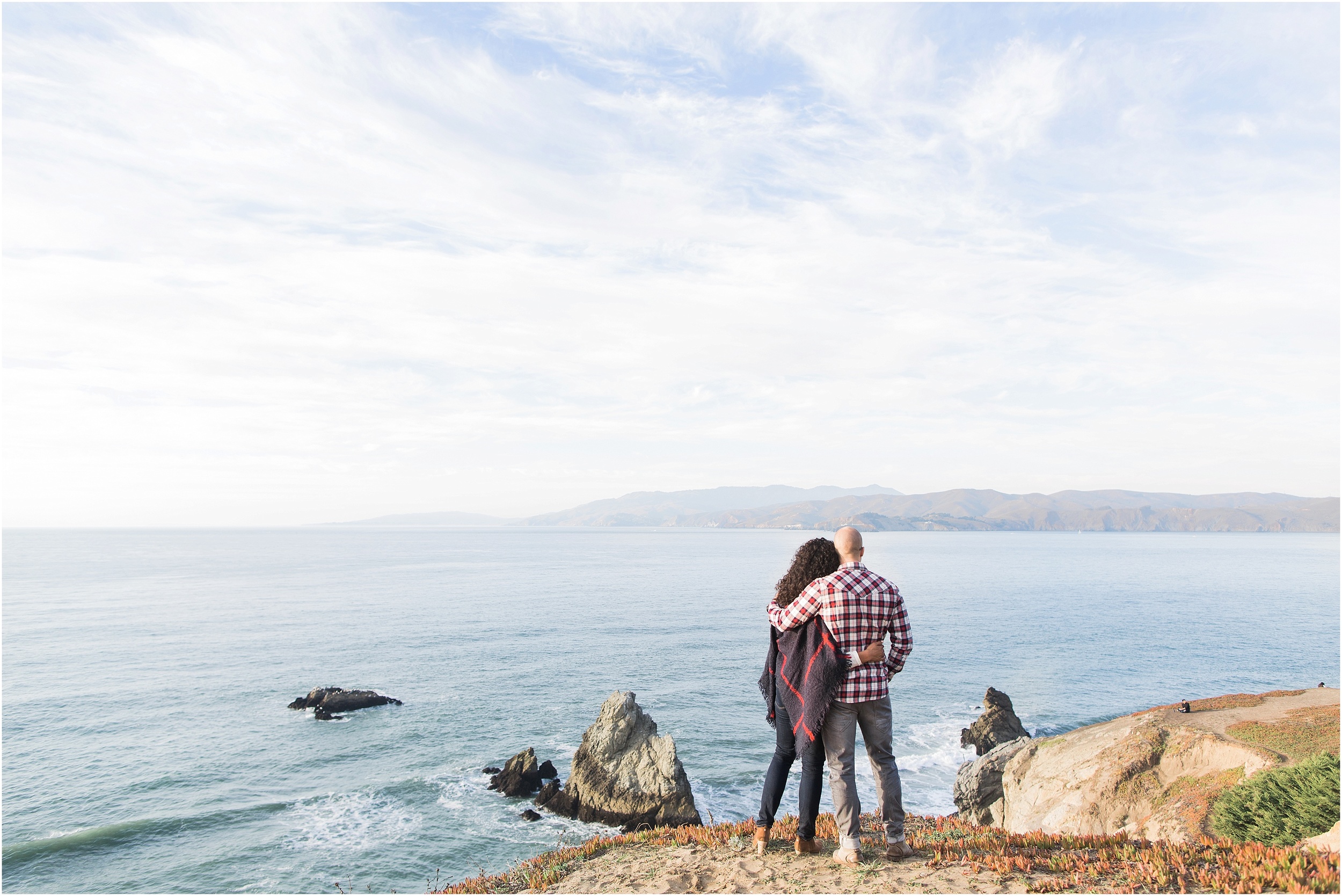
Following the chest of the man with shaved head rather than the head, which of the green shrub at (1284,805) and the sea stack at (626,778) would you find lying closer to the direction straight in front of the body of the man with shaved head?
the sea stack

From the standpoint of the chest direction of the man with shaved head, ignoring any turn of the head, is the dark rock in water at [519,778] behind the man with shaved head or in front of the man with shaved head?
in front

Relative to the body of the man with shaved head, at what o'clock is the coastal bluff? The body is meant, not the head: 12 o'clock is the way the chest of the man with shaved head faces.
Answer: The coastal bluff is roughly at 1 o'clock from the man with shaved head.

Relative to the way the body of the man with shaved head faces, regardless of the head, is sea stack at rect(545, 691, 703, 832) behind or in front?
in front

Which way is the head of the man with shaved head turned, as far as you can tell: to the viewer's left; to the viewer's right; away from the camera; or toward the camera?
away from the camera

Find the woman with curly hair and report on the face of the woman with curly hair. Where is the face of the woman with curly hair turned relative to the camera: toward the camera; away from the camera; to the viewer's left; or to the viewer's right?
away from the camera

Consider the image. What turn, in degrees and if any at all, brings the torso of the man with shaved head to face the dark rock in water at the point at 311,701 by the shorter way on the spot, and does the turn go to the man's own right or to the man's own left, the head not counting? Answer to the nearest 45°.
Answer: approximately 45° to the man's own left

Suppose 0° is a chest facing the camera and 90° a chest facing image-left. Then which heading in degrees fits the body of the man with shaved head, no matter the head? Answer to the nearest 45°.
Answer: approximately 180°
